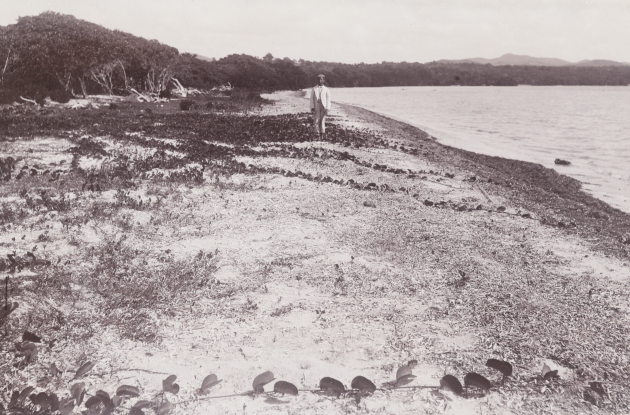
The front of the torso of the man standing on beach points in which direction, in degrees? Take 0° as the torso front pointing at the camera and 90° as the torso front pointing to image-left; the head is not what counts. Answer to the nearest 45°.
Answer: approximately 0°

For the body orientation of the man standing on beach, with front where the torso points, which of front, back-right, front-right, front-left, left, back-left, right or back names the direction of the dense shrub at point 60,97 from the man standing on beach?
back-right
